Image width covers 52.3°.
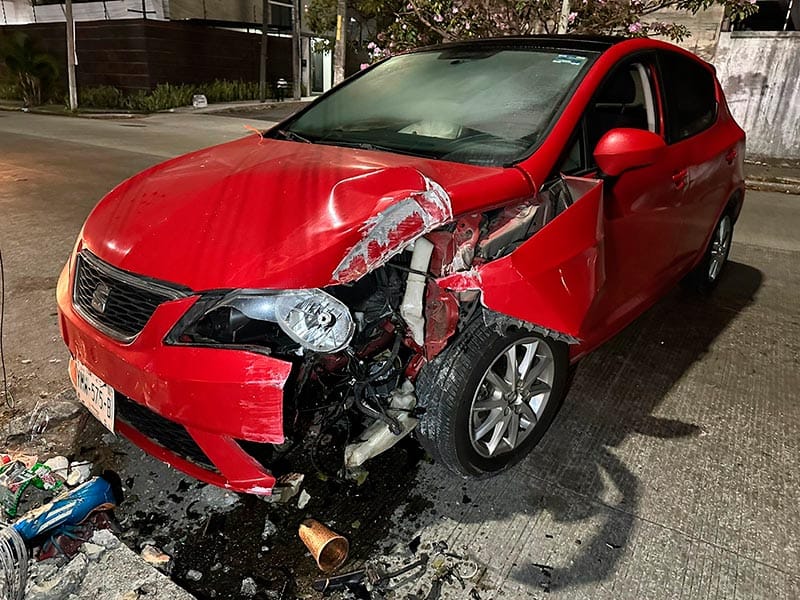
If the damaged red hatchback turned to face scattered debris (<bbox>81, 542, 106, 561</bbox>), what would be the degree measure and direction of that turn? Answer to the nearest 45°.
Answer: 0° — it already faces it

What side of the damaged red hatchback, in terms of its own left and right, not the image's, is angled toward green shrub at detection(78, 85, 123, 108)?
right

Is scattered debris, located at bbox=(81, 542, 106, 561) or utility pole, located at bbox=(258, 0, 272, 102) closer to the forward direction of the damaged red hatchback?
the scattered debris

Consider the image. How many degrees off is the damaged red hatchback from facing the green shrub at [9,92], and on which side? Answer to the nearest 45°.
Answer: approximately 90° to its right

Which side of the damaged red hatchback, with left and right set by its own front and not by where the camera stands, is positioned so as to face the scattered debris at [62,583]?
front

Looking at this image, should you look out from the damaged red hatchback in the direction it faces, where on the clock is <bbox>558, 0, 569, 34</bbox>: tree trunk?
The tree trunk is roughly at 5 o'clock from the damaged red hatchback.

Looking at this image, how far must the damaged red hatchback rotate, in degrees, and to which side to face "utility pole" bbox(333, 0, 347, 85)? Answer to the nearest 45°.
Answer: approximately 135° to its right

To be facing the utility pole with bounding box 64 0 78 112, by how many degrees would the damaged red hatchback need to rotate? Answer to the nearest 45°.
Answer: approximately 90° to its right

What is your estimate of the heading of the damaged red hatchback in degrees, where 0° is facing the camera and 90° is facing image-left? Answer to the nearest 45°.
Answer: approximately 45°

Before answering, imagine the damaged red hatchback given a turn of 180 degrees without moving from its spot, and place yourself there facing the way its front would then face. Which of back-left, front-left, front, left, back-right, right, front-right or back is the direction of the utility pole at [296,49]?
front-left
